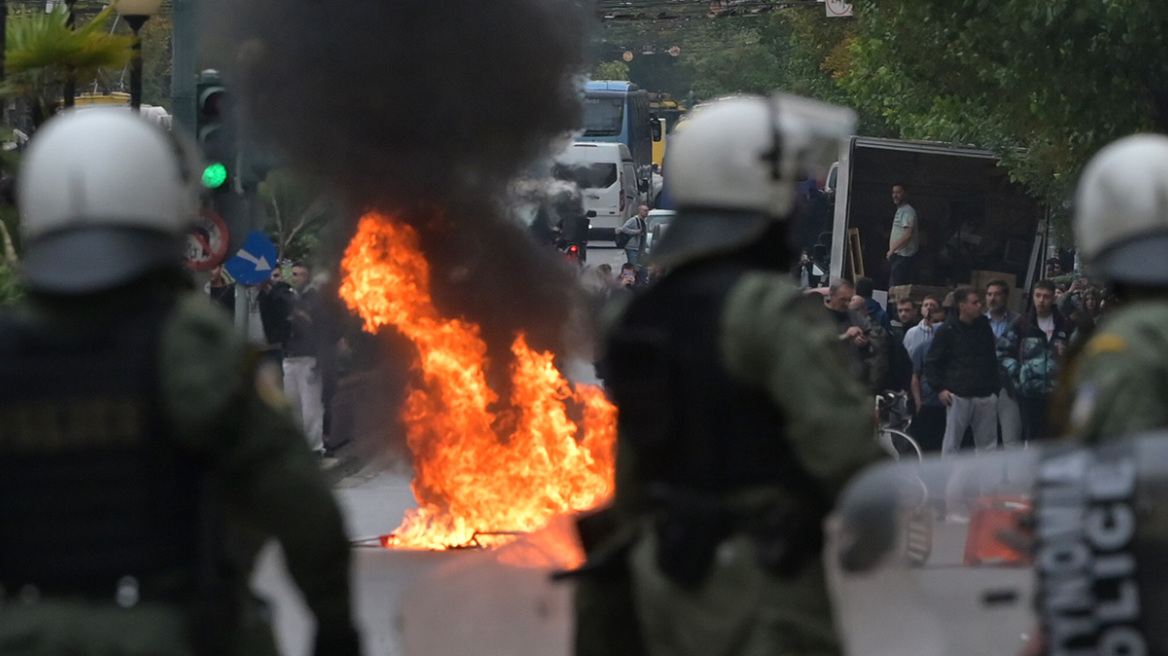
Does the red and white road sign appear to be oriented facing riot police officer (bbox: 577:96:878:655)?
yes

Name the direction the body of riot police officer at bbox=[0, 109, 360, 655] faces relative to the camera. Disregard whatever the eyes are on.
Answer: away from the camera

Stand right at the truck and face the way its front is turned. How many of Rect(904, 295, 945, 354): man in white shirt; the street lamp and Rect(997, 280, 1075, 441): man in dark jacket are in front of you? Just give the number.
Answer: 0

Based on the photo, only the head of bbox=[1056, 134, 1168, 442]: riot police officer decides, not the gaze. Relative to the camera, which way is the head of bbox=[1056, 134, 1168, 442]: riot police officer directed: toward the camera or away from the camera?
away from the camera

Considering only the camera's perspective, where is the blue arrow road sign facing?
facing the viewer

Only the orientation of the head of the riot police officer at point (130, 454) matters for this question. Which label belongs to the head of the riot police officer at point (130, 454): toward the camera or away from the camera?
away from the camera

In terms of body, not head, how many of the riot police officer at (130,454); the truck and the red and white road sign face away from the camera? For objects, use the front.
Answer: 2

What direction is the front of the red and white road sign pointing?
toward the camera

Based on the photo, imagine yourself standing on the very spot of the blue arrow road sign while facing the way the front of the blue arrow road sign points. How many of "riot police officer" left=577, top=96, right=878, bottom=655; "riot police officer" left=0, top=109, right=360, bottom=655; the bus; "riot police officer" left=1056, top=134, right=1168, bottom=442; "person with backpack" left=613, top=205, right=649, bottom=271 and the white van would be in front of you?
3

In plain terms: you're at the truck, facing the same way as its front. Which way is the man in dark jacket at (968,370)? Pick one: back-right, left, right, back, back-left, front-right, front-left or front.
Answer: back

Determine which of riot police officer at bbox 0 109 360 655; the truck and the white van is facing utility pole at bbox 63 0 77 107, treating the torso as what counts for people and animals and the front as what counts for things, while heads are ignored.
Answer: the riot police officer

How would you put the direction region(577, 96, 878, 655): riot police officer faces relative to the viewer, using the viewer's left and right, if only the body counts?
facing away from the viewer and to the right of the viewer

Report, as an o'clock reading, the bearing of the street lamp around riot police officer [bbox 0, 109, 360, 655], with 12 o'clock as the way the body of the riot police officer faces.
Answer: The street lamp is roughly at 12 o'clock from the riot police officer.

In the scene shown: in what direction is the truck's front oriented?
away from the camera
